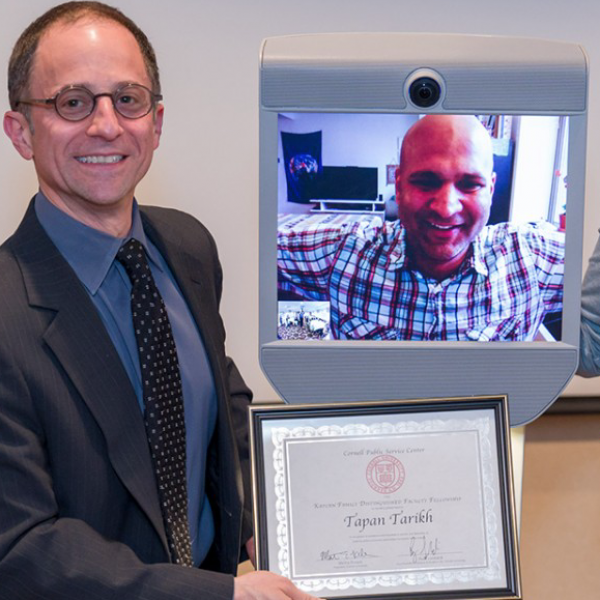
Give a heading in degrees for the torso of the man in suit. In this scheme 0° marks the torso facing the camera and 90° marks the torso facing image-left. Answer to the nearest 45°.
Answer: approximately 315°

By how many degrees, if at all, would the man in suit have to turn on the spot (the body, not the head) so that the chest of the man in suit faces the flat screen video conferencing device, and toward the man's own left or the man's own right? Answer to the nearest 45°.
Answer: approximately 45° to the man's own left

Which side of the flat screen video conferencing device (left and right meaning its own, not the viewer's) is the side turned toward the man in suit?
right

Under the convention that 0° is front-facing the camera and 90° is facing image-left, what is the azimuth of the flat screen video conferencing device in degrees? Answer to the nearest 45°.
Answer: approximately 0°
